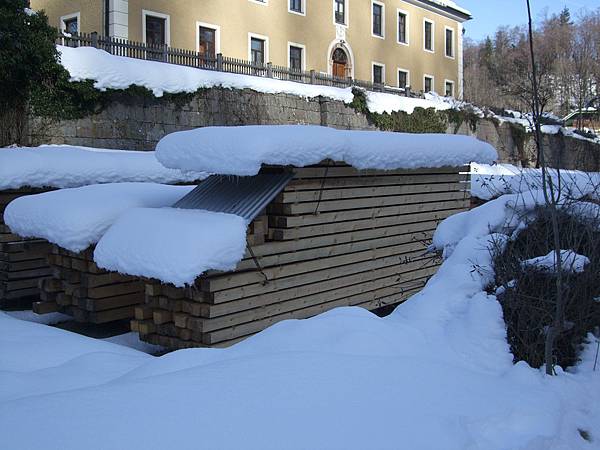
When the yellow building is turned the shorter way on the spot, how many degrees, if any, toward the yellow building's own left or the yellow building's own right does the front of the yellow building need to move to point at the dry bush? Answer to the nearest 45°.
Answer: approximately 45° to the yellow building's own right

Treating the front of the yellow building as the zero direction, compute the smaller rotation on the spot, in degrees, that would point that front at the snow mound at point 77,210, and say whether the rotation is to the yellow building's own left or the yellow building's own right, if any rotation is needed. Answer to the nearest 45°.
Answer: approximately 45° to the yellow building's own right

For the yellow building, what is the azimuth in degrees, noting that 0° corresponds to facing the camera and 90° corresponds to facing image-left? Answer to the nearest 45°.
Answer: approximately 315°

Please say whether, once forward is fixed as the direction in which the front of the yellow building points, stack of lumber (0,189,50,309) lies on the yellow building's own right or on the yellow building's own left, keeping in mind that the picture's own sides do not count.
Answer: on the yellow building's own right

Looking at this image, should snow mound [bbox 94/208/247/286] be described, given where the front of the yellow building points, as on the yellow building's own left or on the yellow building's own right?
on the yellow building's own right

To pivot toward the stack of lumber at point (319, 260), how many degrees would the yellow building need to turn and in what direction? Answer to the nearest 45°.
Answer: approximately 45° to its right
